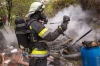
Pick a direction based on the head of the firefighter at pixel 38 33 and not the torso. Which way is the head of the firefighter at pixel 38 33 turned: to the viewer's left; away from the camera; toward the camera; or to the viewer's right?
to the viewer's right

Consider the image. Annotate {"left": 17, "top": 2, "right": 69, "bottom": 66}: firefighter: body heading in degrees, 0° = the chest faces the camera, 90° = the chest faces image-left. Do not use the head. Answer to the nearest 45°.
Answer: approximately 270°
